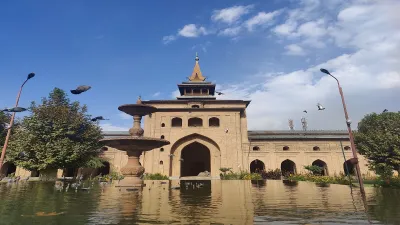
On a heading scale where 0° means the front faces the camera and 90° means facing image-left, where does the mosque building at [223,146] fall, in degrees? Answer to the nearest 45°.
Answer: approximately 0°

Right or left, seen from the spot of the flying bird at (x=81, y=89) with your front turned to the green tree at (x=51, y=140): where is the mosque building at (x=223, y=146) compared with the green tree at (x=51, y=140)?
right

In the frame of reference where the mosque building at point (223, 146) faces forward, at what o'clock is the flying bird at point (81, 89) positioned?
The flying bird is roughly at 1 o'clock from the mosque building.

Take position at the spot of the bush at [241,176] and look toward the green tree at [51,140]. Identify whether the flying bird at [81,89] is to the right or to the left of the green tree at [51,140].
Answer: left

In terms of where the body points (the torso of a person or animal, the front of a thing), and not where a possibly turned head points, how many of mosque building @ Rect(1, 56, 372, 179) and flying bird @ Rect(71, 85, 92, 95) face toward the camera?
1

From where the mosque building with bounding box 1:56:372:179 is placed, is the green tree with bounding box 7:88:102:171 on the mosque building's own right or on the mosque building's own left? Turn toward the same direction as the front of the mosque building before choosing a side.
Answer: on the mosque building's own right
